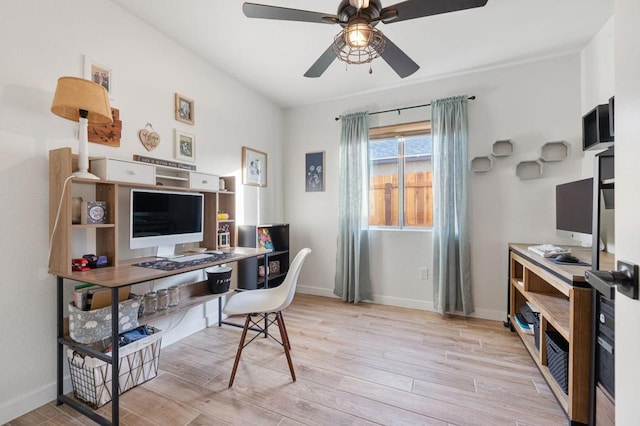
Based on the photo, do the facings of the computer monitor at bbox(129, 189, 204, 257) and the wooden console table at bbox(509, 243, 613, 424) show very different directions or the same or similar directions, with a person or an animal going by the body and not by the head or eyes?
very different directions

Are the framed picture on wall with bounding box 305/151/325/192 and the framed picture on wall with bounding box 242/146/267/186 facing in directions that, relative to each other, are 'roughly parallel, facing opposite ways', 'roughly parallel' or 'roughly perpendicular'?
roughly perpendicular

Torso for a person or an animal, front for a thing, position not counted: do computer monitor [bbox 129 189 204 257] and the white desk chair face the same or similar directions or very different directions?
very different directions

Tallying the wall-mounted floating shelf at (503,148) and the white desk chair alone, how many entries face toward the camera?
1

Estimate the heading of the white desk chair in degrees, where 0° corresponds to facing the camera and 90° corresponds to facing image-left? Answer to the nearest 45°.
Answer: approximately 90°

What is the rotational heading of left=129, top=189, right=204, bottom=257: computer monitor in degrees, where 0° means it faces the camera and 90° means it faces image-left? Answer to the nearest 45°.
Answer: approximately 315°

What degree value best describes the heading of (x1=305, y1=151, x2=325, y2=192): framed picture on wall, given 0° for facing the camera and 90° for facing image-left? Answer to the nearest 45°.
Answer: approximately 45°

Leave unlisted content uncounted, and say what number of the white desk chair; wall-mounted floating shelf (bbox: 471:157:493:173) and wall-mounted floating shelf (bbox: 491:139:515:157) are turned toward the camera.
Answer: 2

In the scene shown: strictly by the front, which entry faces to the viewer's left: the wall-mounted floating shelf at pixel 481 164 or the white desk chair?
the white desk chair

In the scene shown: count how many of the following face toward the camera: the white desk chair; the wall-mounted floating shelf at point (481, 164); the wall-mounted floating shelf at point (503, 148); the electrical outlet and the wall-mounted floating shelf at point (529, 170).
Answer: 4

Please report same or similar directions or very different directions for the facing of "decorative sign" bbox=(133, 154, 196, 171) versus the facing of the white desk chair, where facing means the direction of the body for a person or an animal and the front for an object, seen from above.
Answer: very different directions
